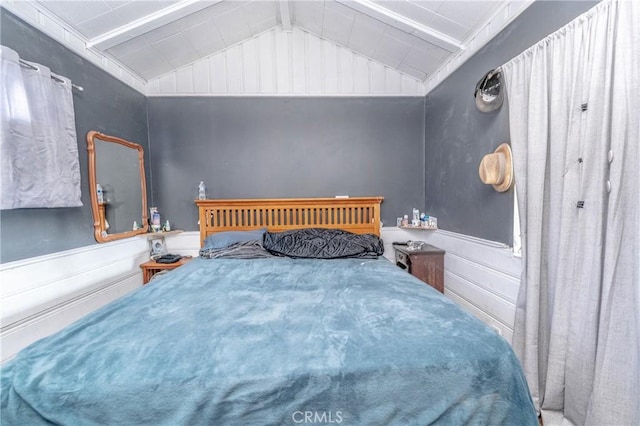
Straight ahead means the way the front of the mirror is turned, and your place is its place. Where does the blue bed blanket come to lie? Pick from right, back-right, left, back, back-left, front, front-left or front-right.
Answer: front-right

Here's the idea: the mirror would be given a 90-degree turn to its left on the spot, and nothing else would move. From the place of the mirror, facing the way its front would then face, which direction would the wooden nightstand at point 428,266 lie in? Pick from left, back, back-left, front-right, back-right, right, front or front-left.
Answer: right

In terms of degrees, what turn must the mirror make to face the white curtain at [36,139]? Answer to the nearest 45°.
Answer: approximately 90° to its right

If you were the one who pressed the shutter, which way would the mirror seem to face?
facing the viewer and to the right of the viewer

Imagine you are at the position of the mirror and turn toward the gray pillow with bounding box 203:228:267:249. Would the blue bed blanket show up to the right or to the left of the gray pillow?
right

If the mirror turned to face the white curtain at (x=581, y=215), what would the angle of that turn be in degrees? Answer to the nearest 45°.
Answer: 0° — it already faces it

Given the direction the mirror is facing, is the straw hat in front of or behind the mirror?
in front

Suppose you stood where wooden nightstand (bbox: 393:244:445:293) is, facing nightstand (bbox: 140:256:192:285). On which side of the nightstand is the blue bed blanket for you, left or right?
left

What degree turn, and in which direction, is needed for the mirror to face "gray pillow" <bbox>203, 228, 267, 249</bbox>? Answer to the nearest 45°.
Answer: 0° — it already faces it

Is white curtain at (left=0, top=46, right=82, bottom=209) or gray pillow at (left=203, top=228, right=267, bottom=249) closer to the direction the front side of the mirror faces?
the gray pillow
